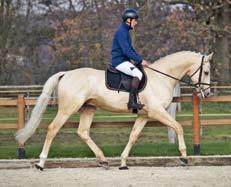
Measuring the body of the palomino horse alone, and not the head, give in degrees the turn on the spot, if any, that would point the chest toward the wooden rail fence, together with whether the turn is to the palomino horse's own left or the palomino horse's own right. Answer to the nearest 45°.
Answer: approximately 45° to the palomino horse's own left

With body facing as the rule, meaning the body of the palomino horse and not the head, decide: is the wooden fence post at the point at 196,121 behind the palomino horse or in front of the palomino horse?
in front

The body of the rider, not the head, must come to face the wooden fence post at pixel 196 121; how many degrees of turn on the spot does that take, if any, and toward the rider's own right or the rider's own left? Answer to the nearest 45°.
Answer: approximately 45° to the rider's own left

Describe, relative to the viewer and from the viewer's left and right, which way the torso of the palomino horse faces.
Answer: facing to the right of the viewer

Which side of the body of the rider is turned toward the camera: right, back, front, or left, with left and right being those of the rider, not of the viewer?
right

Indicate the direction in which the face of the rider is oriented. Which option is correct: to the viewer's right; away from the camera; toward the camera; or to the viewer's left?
to the viewer's right
